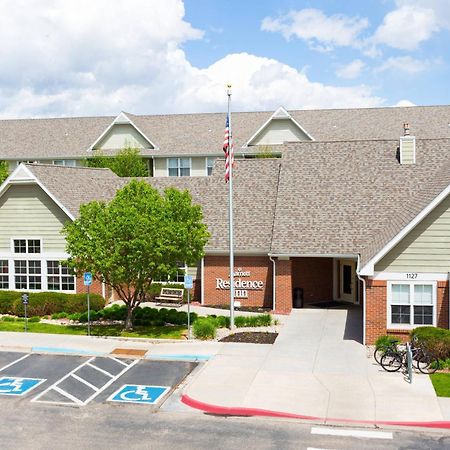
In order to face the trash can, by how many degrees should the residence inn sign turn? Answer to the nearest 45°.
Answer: approximately 90° to its left

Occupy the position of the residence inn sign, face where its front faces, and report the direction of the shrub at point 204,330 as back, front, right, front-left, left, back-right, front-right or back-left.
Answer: front

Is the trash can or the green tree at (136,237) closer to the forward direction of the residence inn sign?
the green tree

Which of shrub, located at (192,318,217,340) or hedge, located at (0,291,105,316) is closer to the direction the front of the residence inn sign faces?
the shrub

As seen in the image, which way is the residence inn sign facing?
toward the camera

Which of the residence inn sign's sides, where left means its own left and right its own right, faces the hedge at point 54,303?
right
